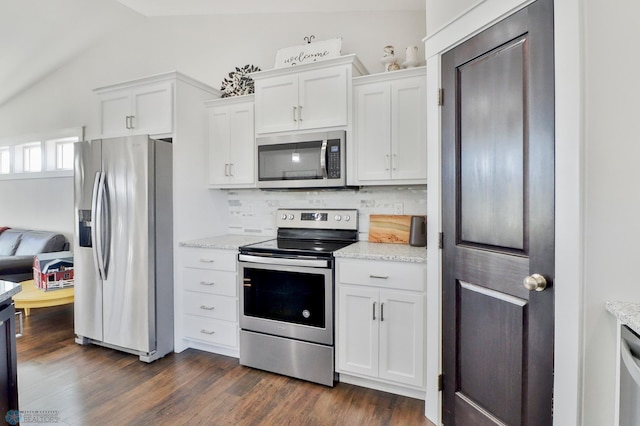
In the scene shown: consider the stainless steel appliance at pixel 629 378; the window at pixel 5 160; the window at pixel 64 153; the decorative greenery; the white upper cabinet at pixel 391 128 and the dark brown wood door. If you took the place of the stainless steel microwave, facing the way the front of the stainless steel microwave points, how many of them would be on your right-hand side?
3

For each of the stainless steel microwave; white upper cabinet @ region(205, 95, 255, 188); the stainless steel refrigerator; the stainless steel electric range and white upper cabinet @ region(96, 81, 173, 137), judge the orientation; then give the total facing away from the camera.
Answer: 0

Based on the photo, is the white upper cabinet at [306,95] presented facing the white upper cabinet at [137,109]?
no

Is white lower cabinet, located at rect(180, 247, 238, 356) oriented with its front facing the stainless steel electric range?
no

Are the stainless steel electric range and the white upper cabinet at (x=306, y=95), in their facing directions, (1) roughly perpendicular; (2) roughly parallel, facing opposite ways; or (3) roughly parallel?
roughly parallel

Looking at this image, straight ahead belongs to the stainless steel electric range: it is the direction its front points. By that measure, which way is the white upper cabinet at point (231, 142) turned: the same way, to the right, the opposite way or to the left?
the same way

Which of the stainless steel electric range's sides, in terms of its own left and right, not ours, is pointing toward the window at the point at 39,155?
right

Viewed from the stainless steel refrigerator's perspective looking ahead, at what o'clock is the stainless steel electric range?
The stainless steel electric range is roughly at 9 o'clock from the stainless steel refrigerator.

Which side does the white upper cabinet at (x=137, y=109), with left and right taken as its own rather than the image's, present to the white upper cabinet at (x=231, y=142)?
left

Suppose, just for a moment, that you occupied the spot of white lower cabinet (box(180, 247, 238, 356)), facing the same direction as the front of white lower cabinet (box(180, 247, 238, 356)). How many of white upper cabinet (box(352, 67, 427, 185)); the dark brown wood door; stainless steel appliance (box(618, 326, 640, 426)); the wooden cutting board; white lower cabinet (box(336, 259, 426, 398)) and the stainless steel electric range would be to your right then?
0

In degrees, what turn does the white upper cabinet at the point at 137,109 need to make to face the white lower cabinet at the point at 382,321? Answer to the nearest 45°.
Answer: approximately 90° to its left

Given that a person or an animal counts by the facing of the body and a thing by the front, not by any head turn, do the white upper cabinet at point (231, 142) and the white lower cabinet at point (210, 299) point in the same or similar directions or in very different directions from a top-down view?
same or similar directions

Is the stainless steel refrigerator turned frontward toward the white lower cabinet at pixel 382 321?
no

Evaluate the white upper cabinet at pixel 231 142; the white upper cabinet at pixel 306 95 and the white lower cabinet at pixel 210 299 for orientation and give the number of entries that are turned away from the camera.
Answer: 0

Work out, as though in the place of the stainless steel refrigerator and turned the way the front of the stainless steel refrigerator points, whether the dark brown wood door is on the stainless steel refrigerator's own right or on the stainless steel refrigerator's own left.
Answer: on the stainless steel refrigerator's own left
